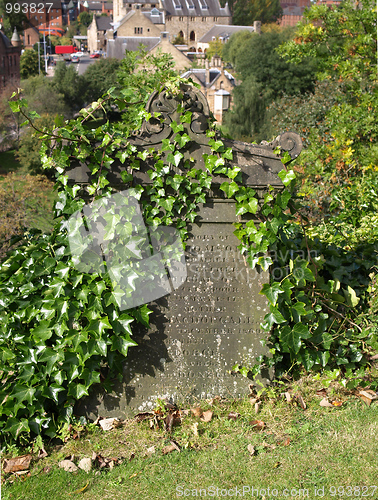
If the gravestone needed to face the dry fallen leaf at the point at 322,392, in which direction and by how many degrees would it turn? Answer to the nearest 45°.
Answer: approximately 90° to its left

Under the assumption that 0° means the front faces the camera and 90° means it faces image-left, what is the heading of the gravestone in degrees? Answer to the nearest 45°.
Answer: approximately 0°

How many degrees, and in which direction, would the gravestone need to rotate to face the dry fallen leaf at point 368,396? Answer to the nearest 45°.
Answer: approximately 90° to its left

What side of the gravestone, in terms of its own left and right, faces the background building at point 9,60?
back

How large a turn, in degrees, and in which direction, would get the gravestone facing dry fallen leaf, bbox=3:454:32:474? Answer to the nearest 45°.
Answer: approximately 45° to its right

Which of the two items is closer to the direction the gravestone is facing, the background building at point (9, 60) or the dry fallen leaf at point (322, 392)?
the dry fallen leaf

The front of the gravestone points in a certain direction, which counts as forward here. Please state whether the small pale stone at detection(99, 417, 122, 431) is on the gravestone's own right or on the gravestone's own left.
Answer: on the gravestone's own right
